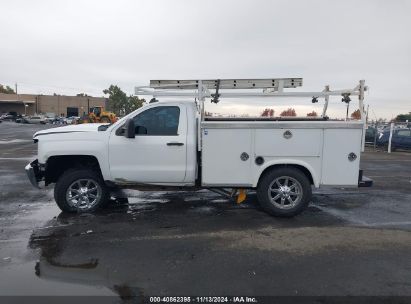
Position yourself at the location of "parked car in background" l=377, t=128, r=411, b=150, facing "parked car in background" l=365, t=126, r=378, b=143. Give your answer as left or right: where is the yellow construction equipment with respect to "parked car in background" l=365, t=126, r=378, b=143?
left

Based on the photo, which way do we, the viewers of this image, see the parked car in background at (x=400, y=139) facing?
facing to the left of the viewer

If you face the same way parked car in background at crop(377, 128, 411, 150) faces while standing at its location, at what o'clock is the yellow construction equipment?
The yellow construction equipment is roughly at 12 o'clock from the parked car in background.

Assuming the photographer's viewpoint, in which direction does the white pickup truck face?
facing to the left of the viewer

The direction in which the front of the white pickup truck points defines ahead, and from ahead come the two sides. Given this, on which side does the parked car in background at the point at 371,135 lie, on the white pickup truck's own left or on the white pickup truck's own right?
on the white pickup truck's own right

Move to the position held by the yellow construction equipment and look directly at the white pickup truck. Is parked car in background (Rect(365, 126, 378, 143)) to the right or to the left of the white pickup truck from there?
left

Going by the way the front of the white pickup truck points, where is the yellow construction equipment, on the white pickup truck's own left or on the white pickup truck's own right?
on the white pickup truck's own right
